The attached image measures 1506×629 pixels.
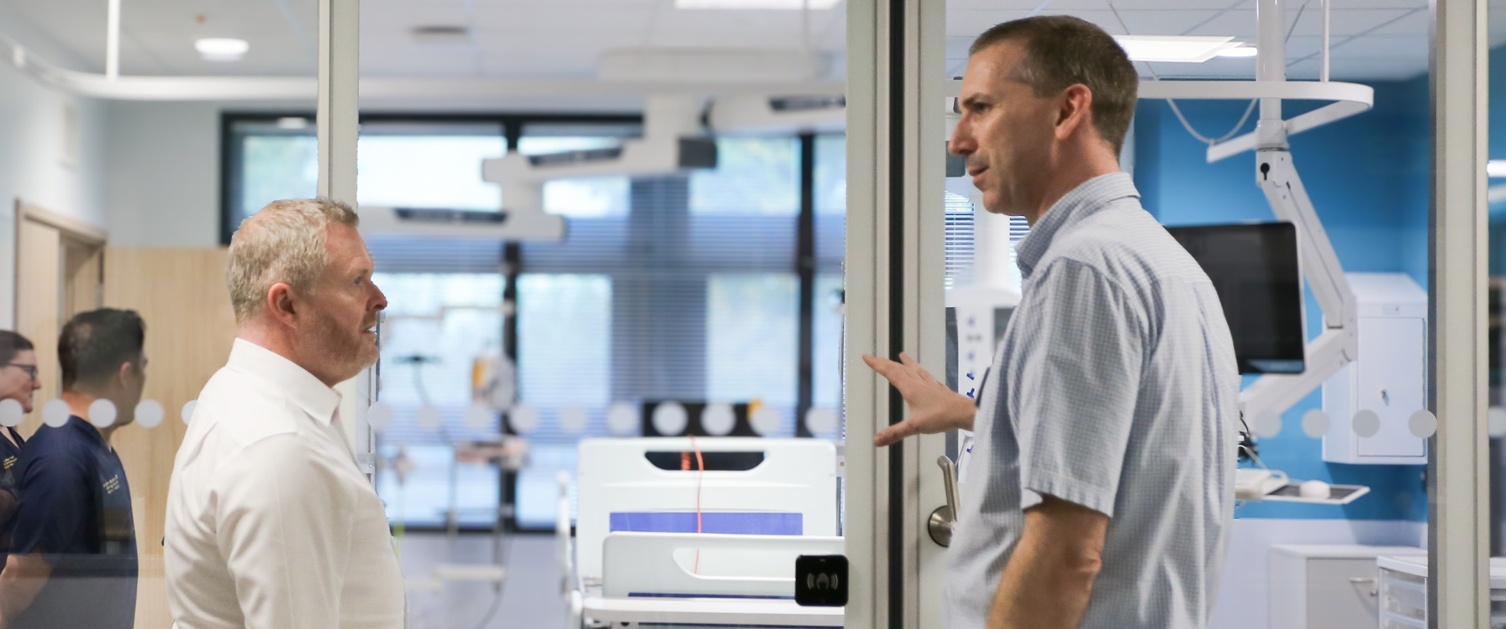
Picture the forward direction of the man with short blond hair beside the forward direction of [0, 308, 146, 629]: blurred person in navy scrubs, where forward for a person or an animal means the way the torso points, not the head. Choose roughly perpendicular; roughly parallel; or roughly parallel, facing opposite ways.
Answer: roughly parallel

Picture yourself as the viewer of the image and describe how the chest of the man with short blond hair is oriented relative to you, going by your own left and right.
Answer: facing to the right of the viewer

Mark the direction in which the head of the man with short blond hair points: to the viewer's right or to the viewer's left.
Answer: to the viewer's right

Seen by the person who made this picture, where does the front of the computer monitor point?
facing the viewer

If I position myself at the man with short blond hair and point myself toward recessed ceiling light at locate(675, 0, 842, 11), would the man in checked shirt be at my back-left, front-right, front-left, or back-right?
front-right

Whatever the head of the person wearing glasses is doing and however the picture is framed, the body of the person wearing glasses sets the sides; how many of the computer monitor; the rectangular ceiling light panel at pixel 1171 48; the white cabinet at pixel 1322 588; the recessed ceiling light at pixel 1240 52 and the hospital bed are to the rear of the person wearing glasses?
0

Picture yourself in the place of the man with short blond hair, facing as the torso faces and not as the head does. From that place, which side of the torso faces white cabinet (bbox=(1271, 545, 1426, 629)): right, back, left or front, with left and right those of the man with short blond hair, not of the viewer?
front

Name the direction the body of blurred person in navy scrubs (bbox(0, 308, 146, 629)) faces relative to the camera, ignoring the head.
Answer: to the viewer's right

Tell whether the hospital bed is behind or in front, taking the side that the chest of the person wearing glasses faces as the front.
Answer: in front

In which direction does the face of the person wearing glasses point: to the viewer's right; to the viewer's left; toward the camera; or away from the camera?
to the viewer's right

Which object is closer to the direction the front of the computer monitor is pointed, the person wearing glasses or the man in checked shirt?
the man in checked shirt

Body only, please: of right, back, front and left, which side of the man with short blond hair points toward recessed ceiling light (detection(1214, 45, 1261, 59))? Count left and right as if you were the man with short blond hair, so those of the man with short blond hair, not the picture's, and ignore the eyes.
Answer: front

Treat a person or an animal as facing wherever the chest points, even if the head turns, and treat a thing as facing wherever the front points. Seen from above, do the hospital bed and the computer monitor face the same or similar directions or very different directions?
same or similar directions

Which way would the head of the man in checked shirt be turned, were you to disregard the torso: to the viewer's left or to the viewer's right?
to the viewer's left

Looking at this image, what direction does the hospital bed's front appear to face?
toward the camera

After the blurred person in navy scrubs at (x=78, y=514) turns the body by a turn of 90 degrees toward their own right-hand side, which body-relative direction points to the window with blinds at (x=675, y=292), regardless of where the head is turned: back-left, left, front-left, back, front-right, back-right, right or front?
back-left
